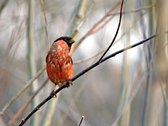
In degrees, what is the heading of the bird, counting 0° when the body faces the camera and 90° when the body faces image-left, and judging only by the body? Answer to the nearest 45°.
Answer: approximately 315°
